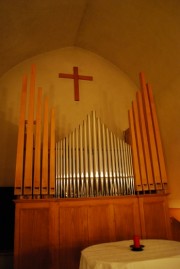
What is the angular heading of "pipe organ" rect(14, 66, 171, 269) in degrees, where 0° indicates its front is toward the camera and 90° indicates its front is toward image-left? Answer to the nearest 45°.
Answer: approximately 0°
